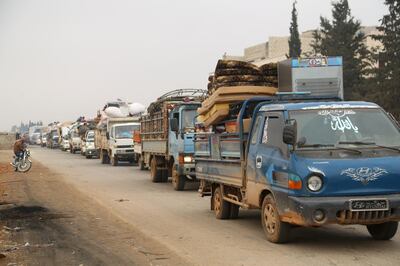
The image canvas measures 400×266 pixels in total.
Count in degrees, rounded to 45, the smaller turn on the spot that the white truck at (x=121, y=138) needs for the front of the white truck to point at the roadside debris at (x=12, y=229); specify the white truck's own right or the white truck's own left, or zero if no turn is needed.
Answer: approximately 45° to the white truck's own right

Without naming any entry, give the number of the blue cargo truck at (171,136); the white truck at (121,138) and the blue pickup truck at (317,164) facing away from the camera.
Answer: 0

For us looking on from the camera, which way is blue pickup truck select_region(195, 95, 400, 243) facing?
facing the viewer and to the right of the viewer

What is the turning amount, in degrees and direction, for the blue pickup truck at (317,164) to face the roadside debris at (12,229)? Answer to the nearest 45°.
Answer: approximately 135° to its right

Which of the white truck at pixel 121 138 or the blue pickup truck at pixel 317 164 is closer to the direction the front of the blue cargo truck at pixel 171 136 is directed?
the blue pickup truck

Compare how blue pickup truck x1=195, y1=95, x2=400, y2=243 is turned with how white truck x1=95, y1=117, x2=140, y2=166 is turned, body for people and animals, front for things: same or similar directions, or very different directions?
same or similar directions

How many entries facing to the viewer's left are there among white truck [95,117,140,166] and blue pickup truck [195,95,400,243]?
0

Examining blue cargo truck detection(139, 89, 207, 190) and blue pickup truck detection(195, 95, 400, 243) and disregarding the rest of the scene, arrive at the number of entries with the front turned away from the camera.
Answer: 0

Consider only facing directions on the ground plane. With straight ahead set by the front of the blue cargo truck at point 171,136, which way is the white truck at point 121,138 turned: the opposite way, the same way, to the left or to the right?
the same way

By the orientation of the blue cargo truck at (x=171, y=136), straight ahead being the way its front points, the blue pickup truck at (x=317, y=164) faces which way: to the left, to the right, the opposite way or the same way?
the same way
